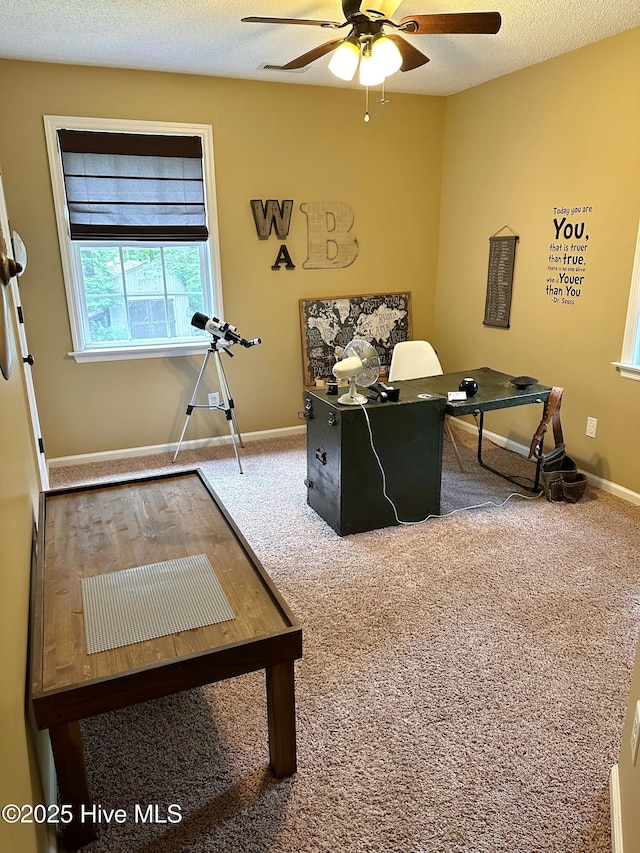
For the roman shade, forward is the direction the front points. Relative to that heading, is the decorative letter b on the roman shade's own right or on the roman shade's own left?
on the roman shade's own left

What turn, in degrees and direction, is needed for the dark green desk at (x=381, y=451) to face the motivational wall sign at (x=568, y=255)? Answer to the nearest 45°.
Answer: approximately 45° to its right

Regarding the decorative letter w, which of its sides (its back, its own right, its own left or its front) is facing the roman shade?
right

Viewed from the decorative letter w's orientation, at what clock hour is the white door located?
The white door is roughly at 2 o'clock from the decorative letter w.

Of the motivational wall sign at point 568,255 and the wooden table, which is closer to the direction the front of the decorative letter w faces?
the wooden table

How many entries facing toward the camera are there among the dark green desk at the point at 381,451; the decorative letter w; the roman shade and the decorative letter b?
3

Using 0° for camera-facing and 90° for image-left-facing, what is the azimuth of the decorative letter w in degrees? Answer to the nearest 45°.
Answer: approximately 0°

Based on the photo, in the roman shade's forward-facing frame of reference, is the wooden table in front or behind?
in front

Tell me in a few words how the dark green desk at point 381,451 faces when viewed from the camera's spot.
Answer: facing away from the viewer

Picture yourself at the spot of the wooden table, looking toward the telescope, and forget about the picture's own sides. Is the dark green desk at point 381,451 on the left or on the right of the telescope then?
right

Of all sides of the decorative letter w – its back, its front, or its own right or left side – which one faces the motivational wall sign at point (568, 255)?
left

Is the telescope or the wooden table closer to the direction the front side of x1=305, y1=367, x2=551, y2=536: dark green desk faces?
the telescope
